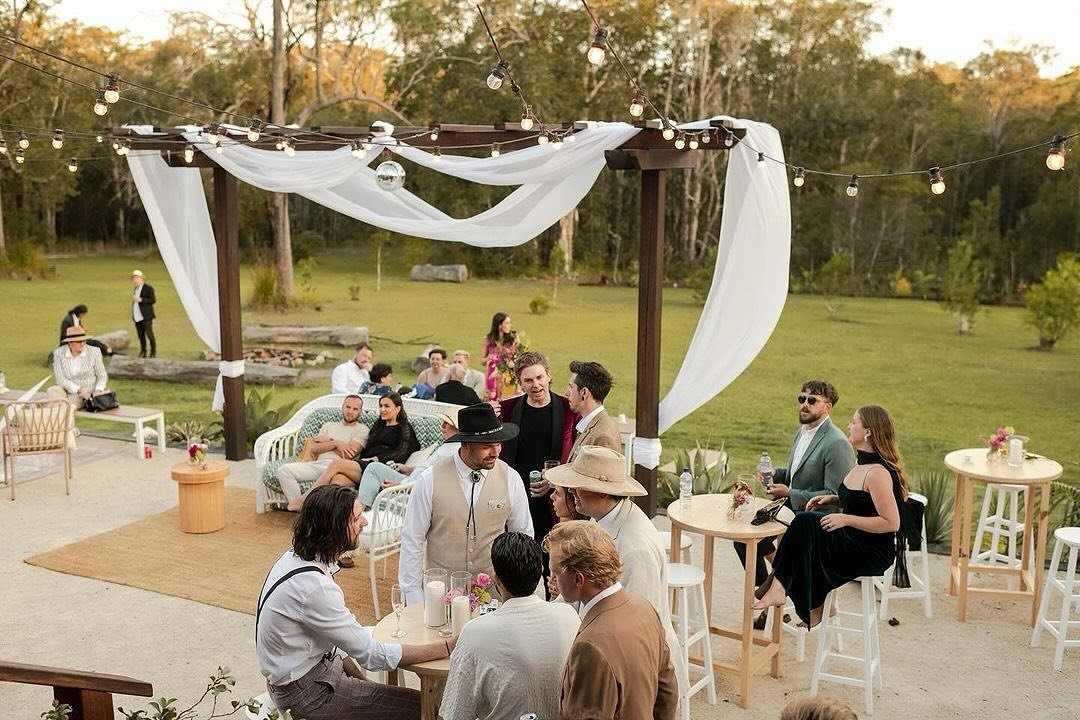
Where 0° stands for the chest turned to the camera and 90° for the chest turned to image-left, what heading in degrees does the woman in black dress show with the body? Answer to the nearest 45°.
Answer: approximately 90°

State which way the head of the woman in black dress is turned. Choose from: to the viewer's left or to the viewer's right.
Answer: to the viewer's left

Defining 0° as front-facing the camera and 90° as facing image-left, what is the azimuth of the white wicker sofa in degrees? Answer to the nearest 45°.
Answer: approximately 0°

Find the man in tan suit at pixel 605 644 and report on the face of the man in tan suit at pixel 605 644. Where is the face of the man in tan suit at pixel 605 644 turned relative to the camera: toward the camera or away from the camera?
away from the camera

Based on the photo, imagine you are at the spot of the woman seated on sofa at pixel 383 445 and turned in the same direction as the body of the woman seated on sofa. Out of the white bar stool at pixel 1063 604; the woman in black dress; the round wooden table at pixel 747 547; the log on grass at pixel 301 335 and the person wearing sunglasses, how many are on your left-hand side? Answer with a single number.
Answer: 4

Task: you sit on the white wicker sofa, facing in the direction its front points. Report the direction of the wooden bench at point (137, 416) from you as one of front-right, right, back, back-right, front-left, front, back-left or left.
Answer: back-right

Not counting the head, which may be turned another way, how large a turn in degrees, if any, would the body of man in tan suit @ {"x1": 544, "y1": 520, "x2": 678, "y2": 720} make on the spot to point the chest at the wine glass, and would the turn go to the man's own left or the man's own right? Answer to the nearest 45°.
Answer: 0° — they already face it

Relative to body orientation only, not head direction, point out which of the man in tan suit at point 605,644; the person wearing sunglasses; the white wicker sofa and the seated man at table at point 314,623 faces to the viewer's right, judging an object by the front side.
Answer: the seated man at table

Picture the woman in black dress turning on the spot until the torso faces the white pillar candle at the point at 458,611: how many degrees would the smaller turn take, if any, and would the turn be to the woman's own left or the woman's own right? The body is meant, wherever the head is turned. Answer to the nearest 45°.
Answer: approximately 45° to the woman's own left
